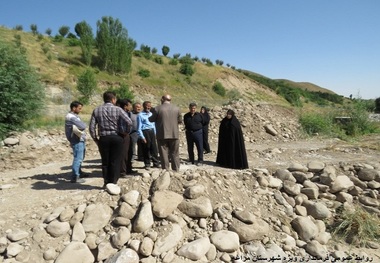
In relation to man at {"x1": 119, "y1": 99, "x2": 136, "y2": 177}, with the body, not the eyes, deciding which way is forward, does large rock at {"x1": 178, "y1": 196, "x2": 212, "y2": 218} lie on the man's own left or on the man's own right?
on the man's own right

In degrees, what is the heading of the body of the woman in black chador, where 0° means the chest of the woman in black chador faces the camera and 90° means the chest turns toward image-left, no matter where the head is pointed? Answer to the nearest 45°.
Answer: approximately 45°

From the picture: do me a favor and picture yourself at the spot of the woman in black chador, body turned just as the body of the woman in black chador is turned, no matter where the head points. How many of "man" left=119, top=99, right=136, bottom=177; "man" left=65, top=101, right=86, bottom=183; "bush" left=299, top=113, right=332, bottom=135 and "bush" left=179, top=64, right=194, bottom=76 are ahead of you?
2

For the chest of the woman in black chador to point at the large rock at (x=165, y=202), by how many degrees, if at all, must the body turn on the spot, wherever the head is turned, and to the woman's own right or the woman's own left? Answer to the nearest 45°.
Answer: approximately 45° to the woman's own left

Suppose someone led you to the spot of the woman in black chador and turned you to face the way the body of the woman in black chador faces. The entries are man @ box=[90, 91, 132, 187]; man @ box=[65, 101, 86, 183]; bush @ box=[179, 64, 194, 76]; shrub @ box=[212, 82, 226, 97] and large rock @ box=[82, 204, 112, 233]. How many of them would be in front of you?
3

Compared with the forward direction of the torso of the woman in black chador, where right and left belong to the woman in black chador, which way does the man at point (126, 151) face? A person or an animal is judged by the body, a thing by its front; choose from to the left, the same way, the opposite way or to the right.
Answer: the opposite way

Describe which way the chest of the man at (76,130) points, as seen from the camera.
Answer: to the viewer's right
